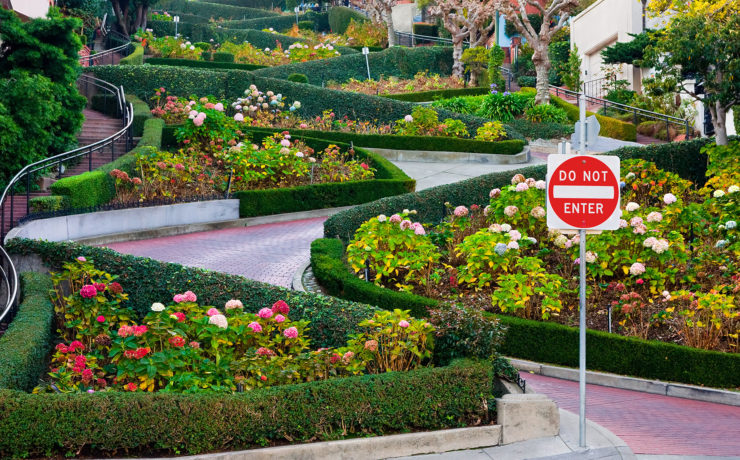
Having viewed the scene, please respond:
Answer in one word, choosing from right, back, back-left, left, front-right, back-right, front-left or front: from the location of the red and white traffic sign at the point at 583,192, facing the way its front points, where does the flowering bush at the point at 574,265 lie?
back

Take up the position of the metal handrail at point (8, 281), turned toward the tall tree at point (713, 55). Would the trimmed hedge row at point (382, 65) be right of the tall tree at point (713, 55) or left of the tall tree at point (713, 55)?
left

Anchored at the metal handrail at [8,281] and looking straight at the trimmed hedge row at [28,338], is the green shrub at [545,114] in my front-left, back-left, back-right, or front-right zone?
back-left

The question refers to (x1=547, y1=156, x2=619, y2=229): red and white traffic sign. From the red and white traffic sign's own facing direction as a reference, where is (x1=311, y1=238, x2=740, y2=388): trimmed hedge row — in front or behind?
behind

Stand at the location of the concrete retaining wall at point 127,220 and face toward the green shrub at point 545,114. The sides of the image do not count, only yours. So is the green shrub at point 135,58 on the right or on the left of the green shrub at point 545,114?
left

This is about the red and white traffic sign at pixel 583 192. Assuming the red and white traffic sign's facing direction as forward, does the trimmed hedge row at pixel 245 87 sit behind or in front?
behind

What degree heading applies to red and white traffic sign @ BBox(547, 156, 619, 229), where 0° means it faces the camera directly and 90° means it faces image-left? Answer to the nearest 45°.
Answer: approximately 0°

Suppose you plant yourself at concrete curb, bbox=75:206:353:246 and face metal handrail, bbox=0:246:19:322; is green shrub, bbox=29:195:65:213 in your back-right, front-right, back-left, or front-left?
front-right

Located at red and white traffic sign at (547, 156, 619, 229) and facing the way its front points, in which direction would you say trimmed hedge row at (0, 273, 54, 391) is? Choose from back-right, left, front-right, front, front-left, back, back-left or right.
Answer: right

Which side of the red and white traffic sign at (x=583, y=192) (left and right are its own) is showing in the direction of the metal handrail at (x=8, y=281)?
right

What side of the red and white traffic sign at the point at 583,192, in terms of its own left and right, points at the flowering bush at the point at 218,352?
right

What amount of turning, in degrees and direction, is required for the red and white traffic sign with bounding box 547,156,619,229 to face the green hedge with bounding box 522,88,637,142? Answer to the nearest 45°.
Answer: approximately 180°
